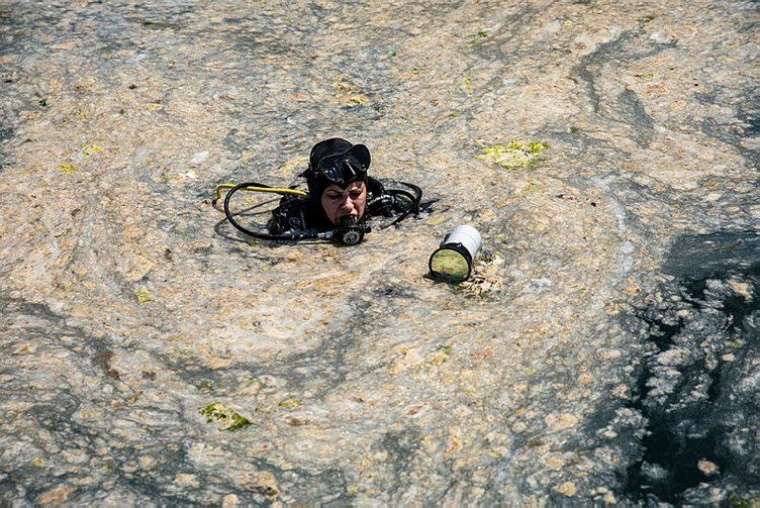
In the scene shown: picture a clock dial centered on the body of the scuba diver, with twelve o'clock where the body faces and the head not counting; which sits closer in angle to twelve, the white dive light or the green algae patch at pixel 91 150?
the white dive light

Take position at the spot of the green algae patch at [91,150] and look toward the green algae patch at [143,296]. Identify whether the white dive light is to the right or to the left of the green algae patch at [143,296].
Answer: left

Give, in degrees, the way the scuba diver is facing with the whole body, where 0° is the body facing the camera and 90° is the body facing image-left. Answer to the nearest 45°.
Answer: approximately 315°

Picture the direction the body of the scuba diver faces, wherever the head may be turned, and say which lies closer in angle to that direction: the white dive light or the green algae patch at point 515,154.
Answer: the white dive light

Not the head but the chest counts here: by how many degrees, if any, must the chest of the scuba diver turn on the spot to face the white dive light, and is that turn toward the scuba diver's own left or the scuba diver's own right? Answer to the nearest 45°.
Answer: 0° — they already face it

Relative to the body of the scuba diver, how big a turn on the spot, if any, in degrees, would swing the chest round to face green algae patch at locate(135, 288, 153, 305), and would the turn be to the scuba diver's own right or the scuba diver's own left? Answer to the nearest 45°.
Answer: approximately 90° to the scuba diver's own right

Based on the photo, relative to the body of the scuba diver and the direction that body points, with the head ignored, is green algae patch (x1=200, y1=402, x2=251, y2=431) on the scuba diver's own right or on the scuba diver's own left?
on the scuba diver's own right

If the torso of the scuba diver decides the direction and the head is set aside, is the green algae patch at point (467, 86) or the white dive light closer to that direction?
the white dive light
